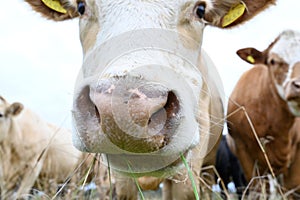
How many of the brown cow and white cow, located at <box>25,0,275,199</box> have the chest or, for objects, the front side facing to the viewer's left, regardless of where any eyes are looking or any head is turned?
0

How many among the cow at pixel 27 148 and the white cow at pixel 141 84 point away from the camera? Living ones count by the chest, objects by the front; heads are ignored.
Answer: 0

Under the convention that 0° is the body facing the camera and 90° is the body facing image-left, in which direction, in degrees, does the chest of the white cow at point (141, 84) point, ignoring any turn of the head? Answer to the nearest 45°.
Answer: approximately 0°

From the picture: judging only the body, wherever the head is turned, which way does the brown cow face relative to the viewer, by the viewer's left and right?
facing the viewer and to the right of the viewer

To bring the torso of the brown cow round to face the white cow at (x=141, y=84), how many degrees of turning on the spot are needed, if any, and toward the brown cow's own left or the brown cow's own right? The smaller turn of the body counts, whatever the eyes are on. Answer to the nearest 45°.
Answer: approximately 45° to the brown cow's own right

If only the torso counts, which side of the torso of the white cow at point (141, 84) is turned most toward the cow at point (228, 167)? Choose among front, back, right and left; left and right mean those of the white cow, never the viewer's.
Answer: back
